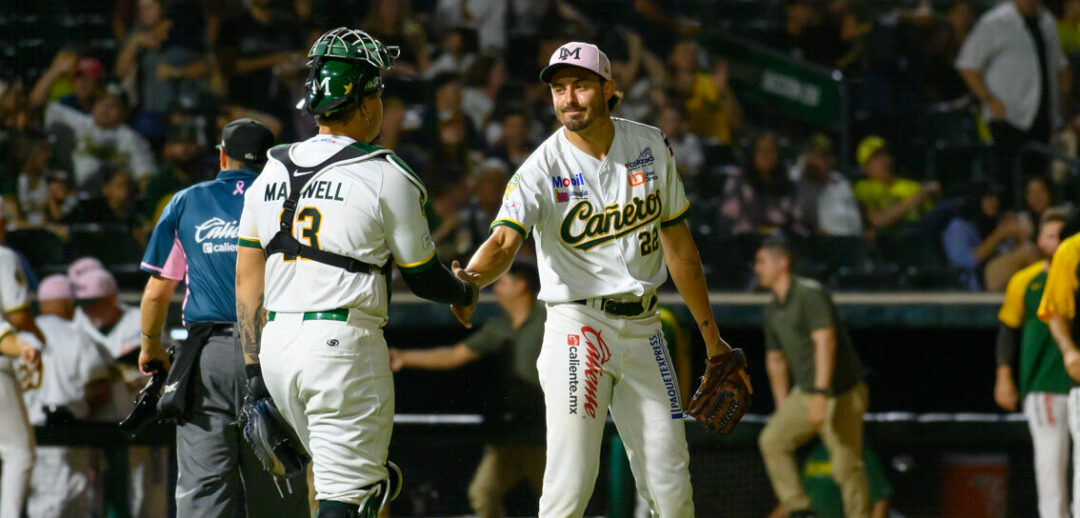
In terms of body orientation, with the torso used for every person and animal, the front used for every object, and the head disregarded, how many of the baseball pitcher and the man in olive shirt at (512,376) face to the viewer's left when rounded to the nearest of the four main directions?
1

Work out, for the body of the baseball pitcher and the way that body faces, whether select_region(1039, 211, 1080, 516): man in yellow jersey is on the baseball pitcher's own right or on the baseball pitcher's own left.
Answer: on the baseball pitcher's own left

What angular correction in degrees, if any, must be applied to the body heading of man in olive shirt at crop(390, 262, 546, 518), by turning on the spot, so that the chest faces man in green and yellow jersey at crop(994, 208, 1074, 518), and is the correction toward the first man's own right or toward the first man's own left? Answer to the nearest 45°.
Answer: approximately 180°

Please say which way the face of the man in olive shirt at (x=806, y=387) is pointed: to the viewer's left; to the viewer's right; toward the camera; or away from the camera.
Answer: to the viewer's left

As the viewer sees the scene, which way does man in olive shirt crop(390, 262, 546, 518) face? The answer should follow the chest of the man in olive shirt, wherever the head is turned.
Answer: to the viewer's left

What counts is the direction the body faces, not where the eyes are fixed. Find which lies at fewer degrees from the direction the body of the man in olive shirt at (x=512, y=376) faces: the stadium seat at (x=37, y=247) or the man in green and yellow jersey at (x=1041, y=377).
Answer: the stadium seat

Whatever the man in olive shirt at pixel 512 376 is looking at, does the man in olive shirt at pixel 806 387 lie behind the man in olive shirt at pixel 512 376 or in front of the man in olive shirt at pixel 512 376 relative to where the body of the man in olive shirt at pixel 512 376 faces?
behind

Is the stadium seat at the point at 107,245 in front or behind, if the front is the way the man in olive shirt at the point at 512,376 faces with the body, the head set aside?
in front

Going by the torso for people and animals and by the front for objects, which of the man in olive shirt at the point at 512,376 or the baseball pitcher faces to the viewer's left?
the man in olive shirt
